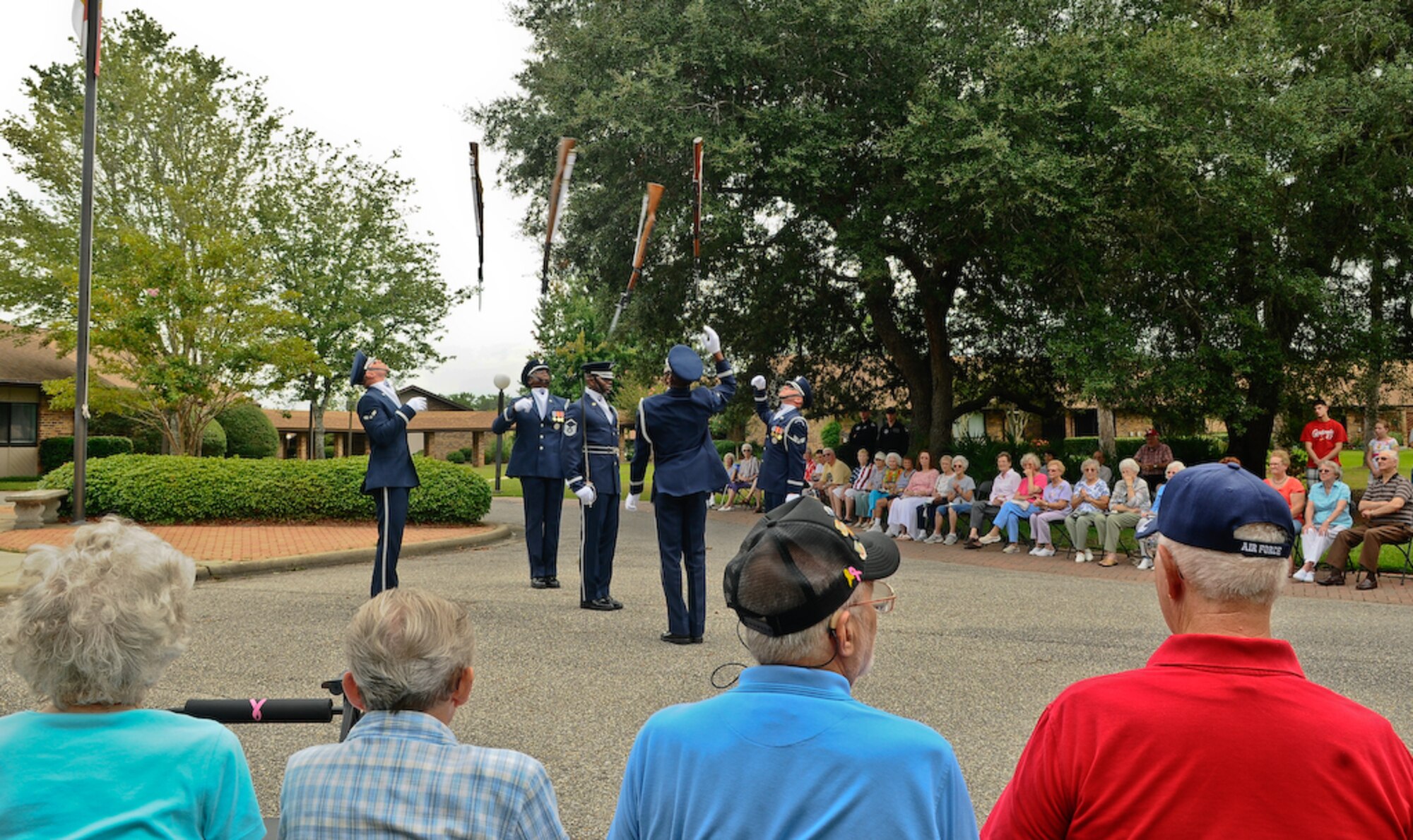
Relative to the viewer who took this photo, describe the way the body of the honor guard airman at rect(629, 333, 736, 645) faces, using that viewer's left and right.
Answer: facing away from the viewer

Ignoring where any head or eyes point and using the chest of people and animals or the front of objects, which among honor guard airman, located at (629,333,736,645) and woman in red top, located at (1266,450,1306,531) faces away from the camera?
the honor guard airman

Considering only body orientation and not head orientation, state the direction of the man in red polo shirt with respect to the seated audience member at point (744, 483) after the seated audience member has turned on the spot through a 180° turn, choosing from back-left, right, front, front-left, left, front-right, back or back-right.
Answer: back-right

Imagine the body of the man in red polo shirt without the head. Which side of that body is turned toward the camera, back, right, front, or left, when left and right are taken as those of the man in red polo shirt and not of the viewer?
back

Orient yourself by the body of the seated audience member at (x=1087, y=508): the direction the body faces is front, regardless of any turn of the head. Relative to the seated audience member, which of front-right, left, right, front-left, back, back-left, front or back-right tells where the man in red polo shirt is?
front-left

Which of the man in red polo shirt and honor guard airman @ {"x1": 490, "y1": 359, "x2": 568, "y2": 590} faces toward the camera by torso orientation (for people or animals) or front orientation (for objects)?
the honor guard airman

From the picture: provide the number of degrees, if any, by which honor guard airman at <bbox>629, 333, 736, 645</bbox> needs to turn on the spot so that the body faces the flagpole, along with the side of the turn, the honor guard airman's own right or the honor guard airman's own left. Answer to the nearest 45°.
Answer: approximately 45° to the honor guard airman's own left

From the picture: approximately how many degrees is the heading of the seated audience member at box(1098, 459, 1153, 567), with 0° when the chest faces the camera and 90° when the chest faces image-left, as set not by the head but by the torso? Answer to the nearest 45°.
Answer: approximately 45°

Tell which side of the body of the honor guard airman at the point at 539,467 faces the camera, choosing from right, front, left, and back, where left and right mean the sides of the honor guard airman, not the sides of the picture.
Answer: front

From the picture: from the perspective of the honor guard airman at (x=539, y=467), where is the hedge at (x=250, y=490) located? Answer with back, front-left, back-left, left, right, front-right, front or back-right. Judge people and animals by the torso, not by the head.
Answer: back-right

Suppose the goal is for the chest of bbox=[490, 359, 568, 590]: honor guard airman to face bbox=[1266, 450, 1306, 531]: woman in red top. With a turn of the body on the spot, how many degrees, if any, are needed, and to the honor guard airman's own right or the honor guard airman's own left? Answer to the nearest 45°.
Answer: approximately 90° to the honor guard airman's own left

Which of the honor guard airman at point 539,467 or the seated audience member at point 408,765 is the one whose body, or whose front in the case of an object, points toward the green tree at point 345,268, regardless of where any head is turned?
the seated audience member

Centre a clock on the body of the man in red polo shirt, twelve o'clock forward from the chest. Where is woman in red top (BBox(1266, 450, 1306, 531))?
The woman in red top is roughly at 12 o'clock from the man in red polo shirt.

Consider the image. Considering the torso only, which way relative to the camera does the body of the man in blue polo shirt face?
away from the camera

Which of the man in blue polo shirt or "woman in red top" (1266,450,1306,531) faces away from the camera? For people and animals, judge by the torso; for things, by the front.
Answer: the man in blue polo shirt

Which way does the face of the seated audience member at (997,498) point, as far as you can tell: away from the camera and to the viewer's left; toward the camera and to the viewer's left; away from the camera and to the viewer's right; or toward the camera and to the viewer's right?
toward the camera and to the viewer's left

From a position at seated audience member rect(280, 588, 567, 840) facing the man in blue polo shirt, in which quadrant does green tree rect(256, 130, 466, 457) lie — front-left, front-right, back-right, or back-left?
back-left

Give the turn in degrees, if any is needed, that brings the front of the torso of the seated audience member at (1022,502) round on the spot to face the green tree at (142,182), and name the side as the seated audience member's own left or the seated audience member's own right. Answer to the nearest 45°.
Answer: approximately 45° to the seated audience member's own right

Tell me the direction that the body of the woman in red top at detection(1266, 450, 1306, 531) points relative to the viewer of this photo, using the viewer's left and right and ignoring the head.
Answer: facing the viewer and to the left of the viewer

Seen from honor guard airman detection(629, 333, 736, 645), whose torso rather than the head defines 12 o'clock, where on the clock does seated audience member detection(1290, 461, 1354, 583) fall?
The seated audience member is roughly at 2 o'clock from the honor guard airman.

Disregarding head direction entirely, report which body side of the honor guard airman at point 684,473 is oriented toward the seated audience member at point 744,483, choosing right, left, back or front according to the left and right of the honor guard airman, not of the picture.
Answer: front

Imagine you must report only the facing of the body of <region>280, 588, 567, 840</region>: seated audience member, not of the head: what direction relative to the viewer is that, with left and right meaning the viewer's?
facing away from the viewer

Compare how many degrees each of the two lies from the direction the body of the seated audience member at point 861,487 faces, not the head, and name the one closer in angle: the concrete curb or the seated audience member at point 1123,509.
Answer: the concrete curb
